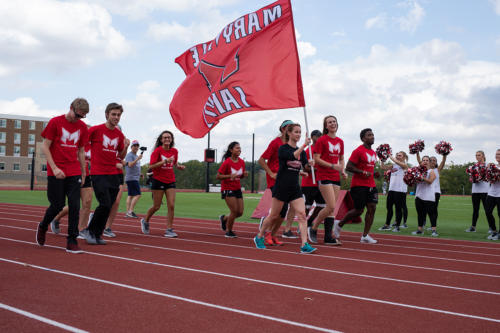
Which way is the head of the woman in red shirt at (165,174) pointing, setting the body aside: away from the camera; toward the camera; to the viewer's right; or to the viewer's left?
toward the camera

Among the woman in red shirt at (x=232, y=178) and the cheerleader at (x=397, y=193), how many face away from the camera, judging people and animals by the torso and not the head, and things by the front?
0

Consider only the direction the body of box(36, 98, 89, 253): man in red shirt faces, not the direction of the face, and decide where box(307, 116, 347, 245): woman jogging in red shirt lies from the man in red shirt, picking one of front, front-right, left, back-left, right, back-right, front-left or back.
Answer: front-left

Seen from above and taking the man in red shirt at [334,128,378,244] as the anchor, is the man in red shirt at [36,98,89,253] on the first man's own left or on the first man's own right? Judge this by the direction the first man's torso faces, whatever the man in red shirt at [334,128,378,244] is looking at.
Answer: on the first man's own right

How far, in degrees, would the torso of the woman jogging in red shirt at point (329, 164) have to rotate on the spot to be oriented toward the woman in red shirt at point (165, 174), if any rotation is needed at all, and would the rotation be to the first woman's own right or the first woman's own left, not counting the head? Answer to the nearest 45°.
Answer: approximately 135° to the first woman's own right

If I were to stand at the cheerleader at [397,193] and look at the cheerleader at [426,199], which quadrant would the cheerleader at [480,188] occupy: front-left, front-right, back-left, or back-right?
front-left

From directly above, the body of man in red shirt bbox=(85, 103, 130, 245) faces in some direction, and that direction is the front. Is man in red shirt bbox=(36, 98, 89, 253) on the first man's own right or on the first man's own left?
on the first man's own right

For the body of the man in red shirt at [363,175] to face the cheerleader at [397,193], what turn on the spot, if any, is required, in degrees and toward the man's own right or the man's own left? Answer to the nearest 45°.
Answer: approximately 135° to the man's own left

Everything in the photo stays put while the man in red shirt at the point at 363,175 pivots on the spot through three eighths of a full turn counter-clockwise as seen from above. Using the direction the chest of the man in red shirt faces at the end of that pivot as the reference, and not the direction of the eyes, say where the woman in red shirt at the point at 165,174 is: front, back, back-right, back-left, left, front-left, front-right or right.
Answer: left

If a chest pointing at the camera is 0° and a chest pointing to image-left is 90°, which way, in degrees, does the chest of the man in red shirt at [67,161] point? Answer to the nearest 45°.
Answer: approximately 315°
